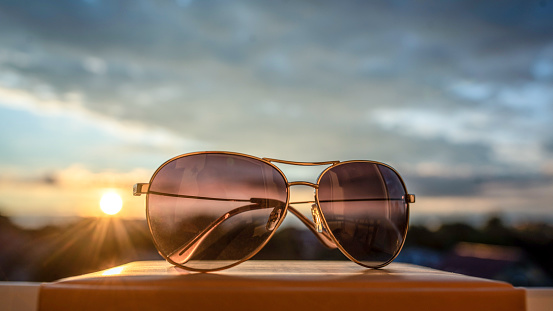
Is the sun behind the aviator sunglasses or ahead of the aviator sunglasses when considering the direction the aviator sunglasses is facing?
behind

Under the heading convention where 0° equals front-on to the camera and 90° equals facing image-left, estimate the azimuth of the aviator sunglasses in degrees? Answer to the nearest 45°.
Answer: approximately 315°
